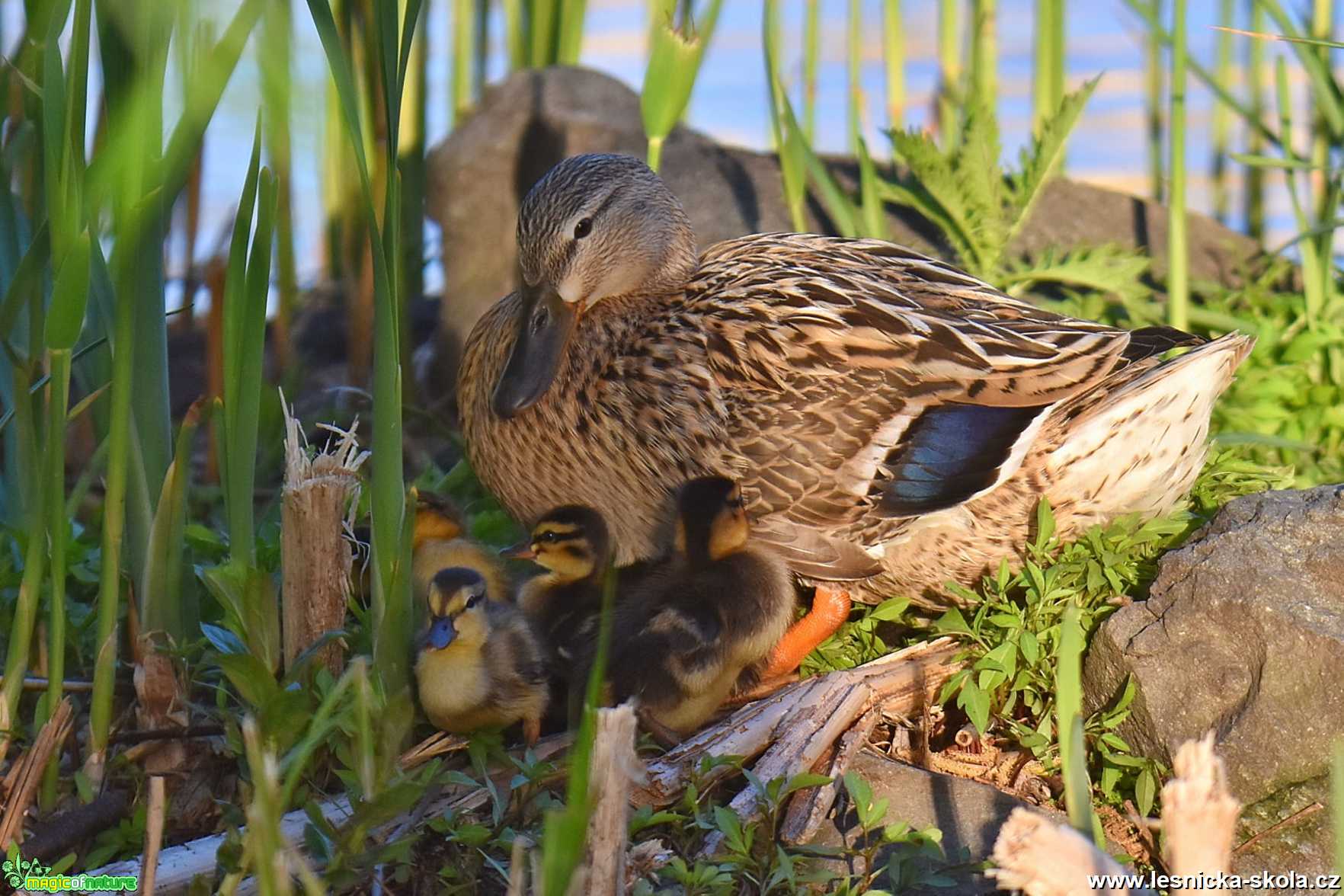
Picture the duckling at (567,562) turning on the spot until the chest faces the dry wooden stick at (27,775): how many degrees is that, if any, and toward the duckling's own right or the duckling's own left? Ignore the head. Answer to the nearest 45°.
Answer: approximately 45° to the duckling's own left

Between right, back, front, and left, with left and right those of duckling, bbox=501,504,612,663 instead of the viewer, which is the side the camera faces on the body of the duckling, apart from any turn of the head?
left

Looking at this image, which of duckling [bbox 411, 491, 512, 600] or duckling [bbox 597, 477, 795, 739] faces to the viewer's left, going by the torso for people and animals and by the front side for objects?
duckling [bbox 411, 491, 512, 600]

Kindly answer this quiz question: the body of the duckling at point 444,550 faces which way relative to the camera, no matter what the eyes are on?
to the viewer's left

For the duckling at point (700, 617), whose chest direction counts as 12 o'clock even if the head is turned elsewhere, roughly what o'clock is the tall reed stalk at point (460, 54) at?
The tall reed stalk is roughly at 10 o'clock from the duckling.

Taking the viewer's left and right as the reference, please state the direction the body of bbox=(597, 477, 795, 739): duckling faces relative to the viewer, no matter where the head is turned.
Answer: facing away from the viewer and to the right of the viewer

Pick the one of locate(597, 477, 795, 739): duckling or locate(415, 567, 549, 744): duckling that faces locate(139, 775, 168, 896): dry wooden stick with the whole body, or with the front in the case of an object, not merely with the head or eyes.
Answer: locate(415, 567, 549, 744): duckling

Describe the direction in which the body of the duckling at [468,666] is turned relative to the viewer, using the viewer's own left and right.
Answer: facing the viewer and to the left of the viewer

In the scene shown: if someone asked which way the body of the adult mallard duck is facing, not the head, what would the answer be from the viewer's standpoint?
to the viewer's left

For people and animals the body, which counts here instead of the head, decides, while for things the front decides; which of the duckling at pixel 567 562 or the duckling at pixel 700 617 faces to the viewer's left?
the duckling at pixel 567 562

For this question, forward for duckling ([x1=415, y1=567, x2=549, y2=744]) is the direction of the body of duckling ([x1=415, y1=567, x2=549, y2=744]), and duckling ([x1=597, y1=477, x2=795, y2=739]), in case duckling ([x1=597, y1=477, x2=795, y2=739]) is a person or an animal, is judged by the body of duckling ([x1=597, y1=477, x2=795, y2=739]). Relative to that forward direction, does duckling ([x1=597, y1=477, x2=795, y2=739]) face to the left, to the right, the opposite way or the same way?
the opposite way
